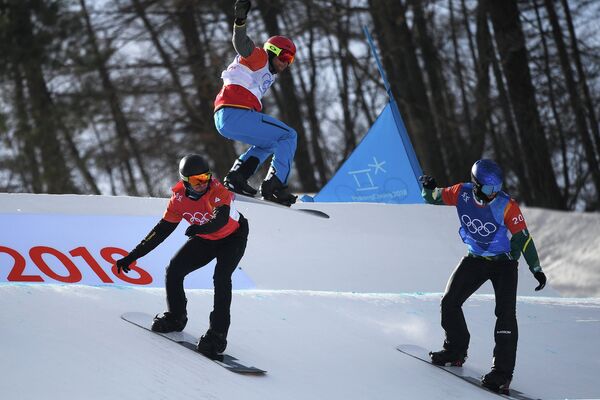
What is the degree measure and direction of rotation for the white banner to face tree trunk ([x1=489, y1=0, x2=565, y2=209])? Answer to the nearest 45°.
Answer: approximately 135° to its left

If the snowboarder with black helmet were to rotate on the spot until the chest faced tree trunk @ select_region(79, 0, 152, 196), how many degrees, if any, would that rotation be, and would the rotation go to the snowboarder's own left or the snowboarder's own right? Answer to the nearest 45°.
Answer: approximately 135° to the snowboarder's own right

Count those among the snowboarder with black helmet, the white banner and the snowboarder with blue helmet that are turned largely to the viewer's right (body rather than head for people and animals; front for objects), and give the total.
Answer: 0

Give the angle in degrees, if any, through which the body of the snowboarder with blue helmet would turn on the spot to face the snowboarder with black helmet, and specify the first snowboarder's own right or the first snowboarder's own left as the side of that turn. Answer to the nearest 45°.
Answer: approximately 45° to the first snowboarder's own right

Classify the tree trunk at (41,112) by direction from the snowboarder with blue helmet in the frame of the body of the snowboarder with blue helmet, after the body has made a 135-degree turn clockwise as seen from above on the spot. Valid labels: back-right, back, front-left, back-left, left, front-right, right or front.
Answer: front-left

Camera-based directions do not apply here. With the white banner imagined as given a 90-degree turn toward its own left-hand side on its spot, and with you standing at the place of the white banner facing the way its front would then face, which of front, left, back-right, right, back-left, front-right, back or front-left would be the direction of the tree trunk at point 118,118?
left

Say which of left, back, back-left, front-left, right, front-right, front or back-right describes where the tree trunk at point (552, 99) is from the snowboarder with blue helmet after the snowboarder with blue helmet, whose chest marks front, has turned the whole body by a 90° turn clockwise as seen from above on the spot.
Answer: front-right

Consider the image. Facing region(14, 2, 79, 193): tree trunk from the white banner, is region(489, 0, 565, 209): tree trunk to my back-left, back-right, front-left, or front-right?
front-right

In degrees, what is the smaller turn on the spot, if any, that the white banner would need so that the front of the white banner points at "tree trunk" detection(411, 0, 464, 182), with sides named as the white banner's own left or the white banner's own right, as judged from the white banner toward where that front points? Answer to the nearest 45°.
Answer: approximately 135° to the white banner's own left

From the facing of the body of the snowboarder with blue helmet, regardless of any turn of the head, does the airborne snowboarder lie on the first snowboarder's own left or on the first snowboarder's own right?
on the first snowboarder's own right

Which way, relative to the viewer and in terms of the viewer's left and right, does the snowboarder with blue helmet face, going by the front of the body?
facing the viewer and to the left of the viewer

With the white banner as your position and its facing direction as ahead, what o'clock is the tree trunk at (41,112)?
The tree trunk is roughly at 6 o'clock from the white banner.

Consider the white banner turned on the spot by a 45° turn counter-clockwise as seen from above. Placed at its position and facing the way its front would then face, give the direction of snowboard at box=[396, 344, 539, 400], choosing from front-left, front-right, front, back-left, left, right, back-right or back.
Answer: front

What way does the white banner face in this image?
toward the camera

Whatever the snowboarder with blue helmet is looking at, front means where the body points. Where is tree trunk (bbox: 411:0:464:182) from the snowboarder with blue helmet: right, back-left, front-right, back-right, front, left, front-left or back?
back-right
